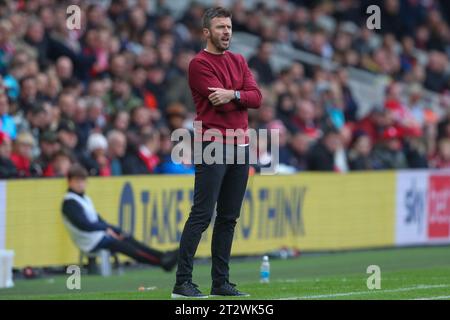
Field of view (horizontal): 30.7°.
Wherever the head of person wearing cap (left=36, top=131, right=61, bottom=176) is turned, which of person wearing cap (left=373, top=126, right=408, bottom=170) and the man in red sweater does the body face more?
the man in red sweater

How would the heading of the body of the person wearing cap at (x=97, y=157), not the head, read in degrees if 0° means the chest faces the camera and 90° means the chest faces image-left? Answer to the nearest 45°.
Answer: approximately 315°

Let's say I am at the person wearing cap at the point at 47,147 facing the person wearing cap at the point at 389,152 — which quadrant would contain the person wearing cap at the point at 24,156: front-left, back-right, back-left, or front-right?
back-right

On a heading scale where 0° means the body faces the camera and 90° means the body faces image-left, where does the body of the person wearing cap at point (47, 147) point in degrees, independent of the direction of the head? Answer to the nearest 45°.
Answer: approximately 315°

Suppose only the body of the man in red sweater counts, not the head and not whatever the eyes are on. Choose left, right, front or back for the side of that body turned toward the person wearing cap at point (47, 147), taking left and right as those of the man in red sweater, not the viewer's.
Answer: back

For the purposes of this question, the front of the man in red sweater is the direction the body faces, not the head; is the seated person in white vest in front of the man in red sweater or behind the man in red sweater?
behind
